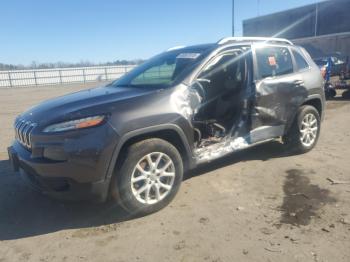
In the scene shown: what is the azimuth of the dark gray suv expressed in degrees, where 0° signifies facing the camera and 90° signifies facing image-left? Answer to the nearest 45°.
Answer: approximately 45°

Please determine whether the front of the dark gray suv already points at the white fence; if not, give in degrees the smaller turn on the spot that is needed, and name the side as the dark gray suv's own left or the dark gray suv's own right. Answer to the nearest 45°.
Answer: approximately 135° to the dark gray suv's own right
